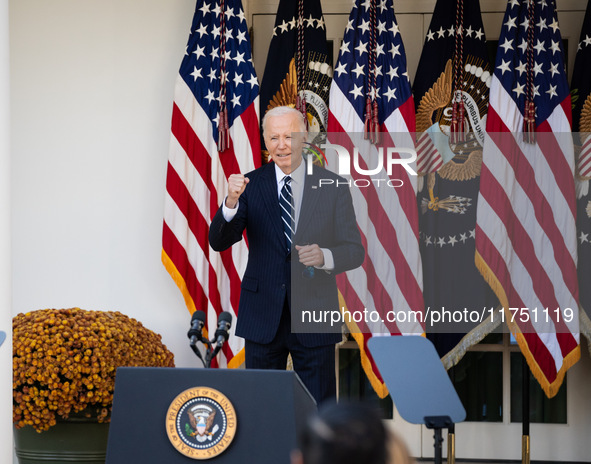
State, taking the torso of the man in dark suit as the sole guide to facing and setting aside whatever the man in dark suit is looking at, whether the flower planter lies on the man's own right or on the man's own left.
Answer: on the man's own right

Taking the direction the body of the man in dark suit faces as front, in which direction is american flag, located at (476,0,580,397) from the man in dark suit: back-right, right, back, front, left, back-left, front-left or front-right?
back-left

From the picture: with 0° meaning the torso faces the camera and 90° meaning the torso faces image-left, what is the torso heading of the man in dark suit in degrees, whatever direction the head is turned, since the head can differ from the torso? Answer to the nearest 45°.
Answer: approximately 0°

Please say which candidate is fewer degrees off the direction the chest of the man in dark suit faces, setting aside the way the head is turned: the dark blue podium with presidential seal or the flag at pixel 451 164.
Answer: the dark blue podium with presidential seal
